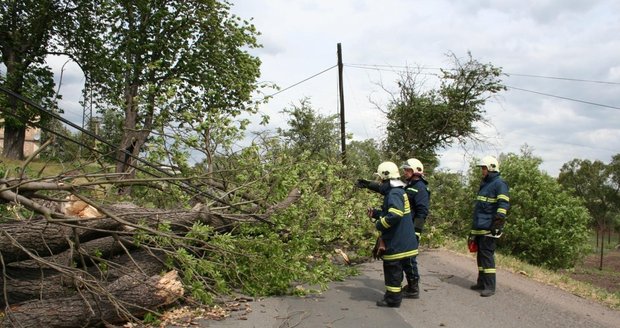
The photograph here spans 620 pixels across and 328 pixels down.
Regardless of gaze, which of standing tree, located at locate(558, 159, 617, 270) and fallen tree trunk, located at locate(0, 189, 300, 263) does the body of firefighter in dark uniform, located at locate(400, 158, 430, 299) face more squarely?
the fallen tree trunk

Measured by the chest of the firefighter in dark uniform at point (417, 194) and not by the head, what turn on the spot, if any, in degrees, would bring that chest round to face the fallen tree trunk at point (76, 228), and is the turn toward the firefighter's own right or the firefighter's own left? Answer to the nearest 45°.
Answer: approximately 45° to the firefighter's own left

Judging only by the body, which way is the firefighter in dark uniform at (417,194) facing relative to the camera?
to the viewer's left

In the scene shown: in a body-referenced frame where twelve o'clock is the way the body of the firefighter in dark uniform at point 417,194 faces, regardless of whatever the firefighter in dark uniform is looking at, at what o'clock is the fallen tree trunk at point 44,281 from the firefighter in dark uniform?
The fallen tree trunk is roughly at 11 o'clock from the firefighter in dark uniform.

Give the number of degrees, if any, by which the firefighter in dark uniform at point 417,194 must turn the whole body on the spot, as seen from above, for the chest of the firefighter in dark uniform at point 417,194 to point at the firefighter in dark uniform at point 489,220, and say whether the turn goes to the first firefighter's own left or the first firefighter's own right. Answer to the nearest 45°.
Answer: approximately 180°

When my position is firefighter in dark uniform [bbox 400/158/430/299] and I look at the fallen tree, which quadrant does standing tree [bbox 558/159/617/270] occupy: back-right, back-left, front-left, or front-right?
back-right

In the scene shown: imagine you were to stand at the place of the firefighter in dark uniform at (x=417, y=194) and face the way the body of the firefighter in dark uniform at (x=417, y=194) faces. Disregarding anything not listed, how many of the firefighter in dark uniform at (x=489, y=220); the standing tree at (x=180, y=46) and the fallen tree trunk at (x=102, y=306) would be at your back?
1

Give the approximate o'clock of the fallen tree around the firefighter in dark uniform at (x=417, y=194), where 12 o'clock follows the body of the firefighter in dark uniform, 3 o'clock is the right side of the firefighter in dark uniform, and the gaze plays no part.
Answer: The fallen tree is roughly at 11 o'clock from the firefighter in dark uniform.

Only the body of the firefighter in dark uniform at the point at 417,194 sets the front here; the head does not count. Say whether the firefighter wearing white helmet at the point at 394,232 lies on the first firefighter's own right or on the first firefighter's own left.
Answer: on the first firefighter's own left

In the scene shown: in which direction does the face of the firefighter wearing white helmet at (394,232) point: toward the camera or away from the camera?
away from the camera

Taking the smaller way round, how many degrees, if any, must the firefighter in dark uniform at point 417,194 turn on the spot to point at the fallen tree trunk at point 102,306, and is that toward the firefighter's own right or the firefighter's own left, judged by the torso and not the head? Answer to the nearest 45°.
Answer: approximately 45° to the firefighter's own left
